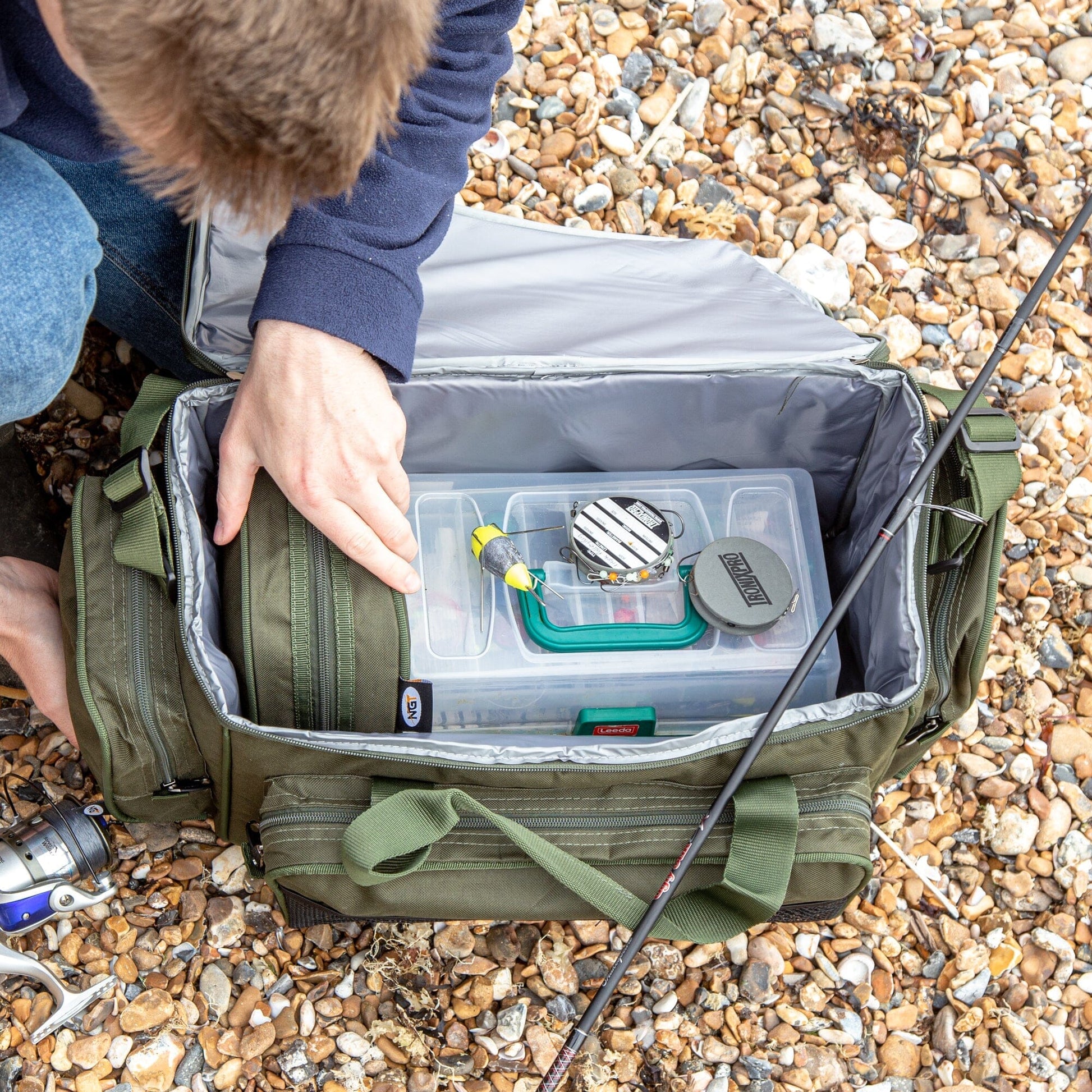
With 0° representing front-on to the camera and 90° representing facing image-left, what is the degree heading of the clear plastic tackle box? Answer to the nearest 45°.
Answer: approximately 0°
